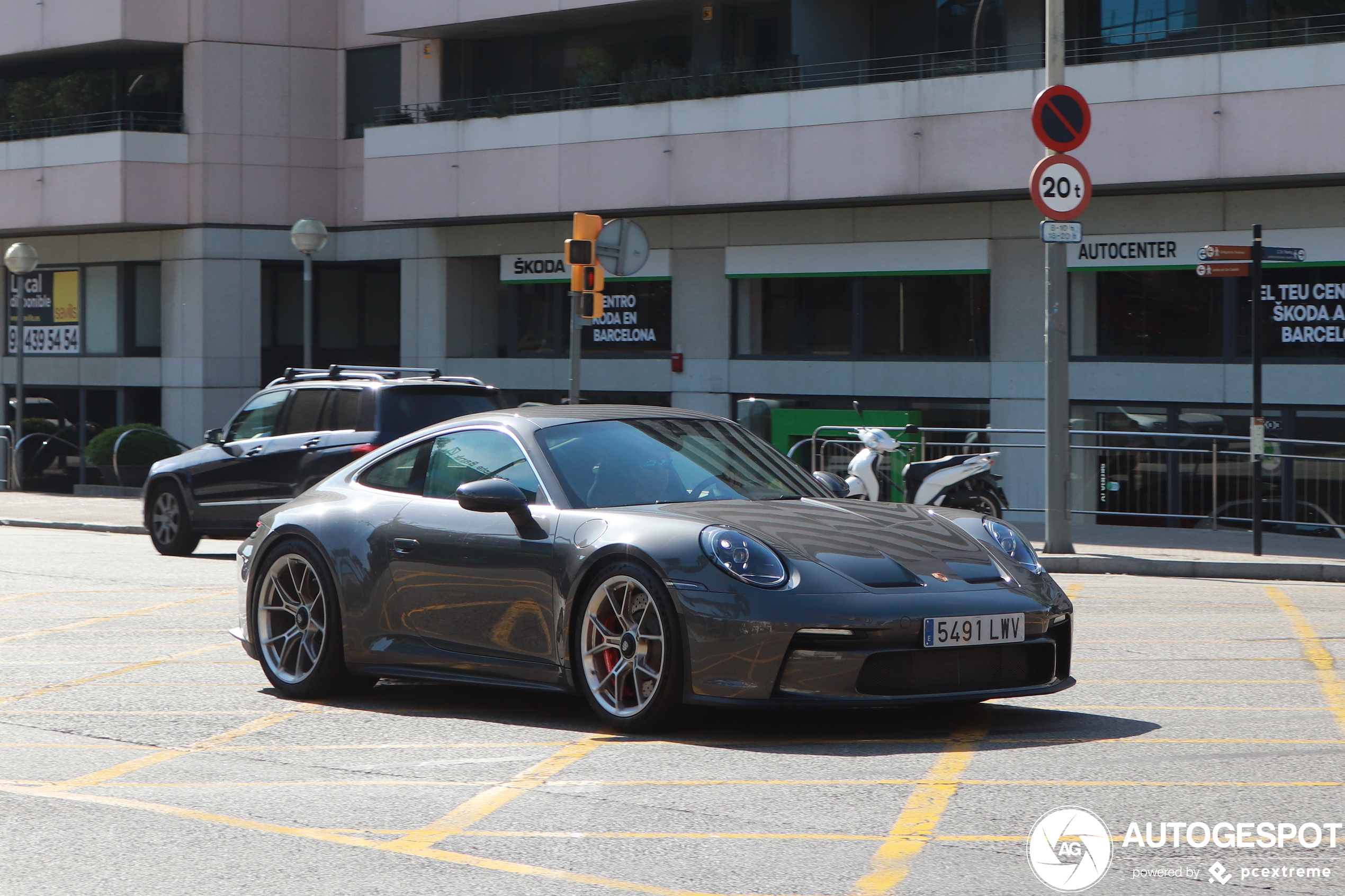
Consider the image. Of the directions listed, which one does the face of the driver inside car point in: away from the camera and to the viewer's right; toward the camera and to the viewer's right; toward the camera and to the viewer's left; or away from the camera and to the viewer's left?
toward the camera and to the viewer's right

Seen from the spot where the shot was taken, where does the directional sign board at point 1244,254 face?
facing the viewer

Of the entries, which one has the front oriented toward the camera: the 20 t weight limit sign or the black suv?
the 20 t weight limit sign

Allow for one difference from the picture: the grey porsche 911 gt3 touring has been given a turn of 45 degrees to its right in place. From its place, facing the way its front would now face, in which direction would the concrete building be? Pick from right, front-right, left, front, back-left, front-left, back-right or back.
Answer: back

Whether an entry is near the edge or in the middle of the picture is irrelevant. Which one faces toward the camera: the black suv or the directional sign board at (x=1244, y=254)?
the directional sign board

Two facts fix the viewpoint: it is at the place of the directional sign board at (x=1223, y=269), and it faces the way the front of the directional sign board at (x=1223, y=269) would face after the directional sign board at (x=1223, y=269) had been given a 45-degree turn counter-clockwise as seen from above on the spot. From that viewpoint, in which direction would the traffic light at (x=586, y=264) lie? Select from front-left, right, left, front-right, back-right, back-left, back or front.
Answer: back-right

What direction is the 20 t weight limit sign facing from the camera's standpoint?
toward the camera

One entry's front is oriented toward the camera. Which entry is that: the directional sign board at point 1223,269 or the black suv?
the directional sign board

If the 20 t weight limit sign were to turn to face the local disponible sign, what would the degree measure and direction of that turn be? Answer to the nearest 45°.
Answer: approximately 135° to its right

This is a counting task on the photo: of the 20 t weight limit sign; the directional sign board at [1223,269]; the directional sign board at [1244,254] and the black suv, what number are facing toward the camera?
3

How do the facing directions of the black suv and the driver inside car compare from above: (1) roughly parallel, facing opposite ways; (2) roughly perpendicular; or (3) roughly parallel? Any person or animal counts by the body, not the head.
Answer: roughly parallel, facing opposite ways

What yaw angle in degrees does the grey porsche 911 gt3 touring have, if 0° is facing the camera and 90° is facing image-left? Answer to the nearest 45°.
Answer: approximately 315°

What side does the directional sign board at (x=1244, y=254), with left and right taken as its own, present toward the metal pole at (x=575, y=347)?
right

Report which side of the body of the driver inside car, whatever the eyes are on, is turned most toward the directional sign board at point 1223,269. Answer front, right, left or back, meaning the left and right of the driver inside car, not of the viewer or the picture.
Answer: left
